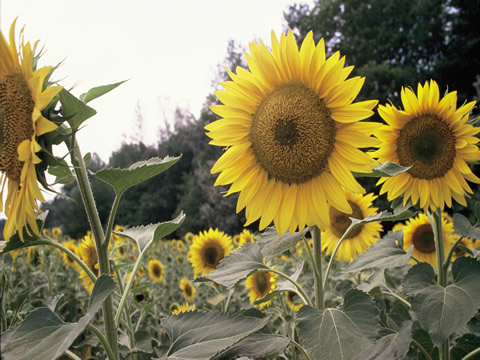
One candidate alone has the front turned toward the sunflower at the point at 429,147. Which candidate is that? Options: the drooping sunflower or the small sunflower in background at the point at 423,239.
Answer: the small sunflower in background

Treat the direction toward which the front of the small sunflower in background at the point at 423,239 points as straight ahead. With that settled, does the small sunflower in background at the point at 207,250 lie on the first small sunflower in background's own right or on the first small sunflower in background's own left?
on the first small sunflower in background's own right

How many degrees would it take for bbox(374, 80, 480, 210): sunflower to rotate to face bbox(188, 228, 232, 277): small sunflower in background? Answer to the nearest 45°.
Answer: approximately 135° to its right

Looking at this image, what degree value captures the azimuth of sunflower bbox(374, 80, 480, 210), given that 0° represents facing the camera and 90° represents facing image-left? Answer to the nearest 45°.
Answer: approximately 0°

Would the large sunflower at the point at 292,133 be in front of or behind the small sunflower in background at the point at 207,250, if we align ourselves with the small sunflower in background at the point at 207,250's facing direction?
in front

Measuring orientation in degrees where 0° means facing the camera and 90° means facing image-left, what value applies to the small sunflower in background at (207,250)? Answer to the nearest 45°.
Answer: approximately 0°

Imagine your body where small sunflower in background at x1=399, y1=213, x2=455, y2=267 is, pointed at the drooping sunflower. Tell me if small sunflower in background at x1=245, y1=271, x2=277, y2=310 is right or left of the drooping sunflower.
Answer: right

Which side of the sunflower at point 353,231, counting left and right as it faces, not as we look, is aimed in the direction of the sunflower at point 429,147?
front
